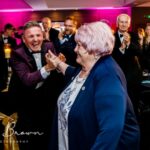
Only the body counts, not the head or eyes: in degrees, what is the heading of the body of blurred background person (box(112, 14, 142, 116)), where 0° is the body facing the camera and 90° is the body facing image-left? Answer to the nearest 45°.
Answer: approximately 45°

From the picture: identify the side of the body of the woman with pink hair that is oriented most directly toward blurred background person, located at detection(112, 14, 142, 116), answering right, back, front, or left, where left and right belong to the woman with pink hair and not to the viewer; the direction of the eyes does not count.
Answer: right

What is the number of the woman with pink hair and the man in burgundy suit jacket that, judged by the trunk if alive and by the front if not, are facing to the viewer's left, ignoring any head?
1

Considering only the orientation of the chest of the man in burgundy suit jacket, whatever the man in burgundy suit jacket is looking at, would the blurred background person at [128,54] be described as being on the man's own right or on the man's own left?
on the man's own left

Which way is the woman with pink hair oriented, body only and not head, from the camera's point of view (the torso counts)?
to the viewer's left

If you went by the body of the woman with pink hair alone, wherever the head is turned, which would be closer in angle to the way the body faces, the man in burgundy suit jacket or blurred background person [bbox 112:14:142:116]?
the man in burgundy suit jacket

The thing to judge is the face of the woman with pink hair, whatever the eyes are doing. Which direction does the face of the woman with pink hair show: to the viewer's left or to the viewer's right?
to the viewer's left

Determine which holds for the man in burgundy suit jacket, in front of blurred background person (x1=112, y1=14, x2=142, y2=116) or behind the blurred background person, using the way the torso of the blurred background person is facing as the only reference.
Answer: in front
